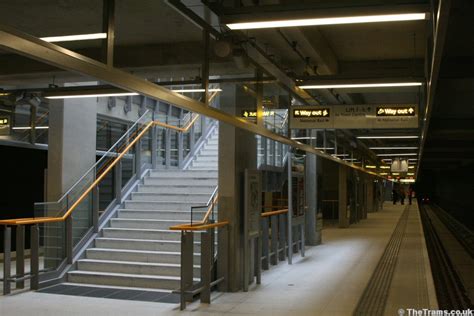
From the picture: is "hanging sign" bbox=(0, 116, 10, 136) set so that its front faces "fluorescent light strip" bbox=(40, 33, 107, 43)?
yes

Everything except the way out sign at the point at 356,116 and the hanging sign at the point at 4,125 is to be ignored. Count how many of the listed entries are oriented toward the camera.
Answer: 2

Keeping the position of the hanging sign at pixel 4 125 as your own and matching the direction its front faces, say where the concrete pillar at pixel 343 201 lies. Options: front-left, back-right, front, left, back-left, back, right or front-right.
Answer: back-left

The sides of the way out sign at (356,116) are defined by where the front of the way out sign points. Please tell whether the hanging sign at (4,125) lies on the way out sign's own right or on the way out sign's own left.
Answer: on the way out sign's own right

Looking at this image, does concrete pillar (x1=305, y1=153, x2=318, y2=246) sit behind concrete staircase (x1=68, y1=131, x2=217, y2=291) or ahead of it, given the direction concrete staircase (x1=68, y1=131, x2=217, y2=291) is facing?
behind

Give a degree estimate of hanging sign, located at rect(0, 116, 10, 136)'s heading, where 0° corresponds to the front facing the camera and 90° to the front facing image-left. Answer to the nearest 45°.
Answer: approximately 0°

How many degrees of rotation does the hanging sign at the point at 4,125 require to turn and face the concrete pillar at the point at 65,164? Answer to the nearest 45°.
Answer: approximately 45° to its left
